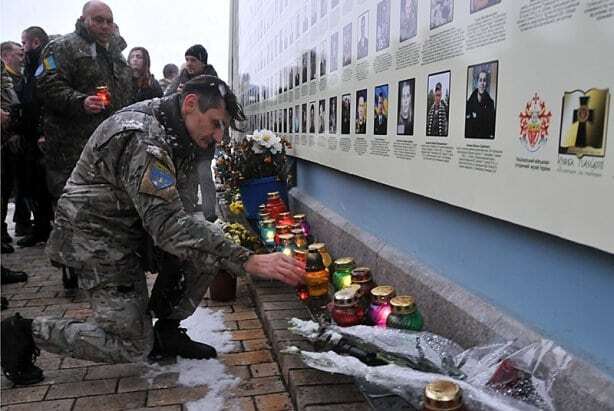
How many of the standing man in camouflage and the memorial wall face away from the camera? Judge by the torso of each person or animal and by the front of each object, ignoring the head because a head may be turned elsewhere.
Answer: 0

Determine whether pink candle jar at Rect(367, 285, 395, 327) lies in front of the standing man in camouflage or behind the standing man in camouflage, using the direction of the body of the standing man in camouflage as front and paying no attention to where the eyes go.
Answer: in front

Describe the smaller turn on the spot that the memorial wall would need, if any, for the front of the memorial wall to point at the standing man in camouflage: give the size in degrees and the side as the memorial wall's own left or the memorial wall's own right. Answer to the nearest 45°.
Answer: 0° — it already faces them

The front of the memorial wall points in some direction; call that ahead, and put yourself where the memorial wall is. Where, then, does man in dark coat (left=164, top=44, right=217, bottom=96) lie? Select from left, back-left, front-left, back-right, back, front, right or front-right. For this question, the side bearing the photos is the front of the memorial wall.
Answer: right

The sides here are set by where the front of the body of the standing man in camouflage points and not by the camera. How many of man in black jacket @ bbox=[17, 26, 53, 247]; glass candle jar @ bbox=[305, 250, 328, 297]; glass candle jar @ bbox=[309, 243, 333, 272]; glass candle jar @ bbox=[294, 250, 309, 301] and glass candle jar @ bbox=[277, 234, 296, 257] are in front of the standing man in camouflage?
4

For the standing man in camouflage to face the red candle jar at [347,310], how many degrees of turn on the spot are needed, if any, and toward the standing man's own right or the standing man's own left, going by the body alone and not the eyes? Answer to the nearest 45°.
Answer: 0° — they already face it

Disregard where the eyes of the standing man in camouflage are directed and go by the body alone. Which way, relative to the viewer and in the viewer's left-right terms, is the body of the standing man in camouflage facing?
facing the viewer and to the right of the viewer

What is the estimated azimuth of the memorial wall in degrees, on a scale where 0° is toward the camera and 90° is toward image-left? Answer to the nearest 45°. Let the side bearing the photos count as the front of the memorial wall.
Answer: approximately 45°

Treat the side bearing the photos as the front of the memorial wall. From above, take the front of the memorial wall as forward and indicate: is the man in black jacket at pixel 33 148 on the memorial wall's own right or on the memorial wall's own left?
on the memorial wall's own right

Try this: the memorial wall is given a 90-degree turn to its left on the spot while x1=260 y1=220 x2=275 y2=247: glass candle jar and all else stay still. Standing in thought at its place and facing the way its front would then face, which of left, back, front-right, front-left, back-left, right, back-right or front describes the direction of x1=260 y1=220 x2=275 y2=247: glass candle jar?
back

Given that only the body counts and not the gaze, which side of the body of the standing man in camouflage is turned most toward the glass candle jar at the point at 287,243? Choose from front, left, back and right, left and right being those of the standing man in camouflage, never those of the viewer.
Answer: front
